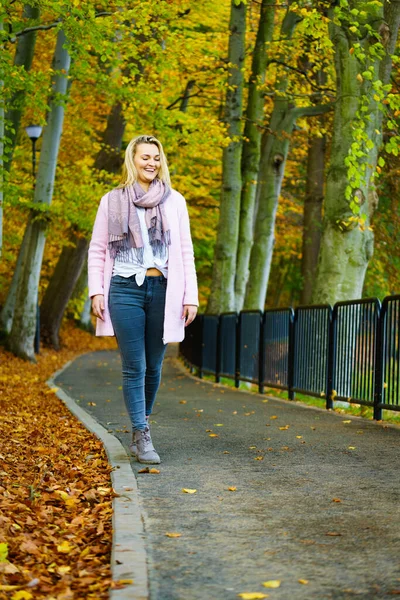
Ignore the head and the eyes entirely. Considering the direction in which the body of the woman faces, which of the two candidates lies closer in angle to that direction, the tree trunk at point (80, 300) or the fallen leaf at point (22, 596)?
the fallen leaf

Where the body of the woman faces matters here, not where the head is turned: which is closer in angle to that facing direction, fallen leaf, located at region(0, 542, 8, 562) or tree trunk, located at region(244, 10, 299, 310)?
the fallen leaf

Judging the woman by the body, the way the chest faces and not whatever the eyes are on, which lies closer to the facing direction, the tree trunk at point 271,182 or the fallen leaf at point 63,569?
the fallen leaf

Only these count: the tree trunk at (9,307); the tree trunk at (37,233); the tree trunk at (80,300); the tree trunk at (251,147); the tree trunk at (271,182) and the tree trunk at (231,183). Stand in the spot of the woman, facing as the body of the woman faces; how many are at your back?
6

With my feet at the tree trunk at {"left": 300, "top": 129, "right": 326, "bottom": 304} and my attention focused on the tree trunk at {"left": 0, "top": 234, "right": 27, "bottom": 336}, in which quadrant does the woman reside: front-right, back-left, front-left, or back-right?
front-left

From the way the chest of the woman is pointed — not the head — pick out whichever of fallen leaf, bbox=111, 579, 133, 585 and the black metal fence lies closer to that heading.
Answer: the fallen leaf

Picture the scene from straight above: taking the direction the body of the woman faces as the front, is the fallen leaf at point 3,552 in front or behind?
in front

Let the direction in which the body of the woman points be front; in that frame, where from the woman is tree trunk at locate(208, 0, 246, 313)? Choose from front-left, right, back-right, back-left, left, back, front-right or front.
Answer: back

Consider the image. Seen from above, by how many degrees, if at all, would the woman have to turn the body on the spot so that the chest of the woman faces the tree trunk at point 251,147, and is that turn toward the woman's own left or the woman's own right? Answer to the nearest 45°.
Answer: approximately 180°

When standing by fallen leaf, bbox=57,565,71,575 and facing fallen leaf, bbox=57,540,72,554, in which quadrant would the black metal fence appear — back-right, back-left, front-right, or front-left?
front-right

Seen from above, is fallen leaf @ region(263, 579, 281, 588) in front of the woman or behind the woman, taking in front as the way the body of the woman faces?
in front

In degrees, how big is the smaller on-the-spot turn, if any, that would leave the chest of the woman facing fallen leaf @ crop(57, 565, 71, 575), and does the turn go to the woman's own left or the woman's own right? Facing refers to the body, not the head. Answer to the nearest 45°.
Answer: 0° — they already face it

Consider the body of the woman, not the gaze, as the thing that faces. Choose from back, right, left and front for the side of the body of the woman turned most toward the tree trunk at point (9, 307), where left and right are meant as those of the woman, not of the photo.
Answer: back

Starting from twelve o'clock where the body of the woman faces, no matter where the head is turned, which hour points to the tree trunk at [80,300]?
The tree trunk is roughly at 6 o'clock from the woman.

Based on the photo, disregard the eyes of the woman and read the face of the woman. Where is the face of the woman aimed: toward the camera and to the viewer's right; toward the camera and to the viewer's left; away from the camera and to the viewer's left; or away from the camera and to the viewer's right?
toward the camera and to the viewer's right

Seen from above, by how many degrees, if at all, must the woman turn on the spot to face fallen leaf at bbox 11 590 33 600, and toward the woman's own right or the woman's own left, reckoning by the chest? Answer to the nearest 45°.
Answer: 0° — they already face it

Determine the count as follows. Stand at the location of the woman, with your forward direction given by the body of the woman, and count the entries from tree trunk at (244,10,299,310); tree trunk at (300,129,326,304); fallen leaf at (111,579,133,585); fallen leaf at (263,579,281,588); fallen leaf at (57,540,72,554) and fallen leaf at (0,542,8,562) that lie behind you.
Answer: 2

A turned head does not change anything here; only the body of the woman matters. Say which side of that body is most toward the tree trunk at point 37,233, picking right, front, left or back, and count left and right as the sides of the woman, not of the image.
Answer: back

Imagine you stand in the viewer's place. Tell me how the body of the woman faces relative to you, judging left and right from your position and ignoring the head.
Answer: facing the viewer
